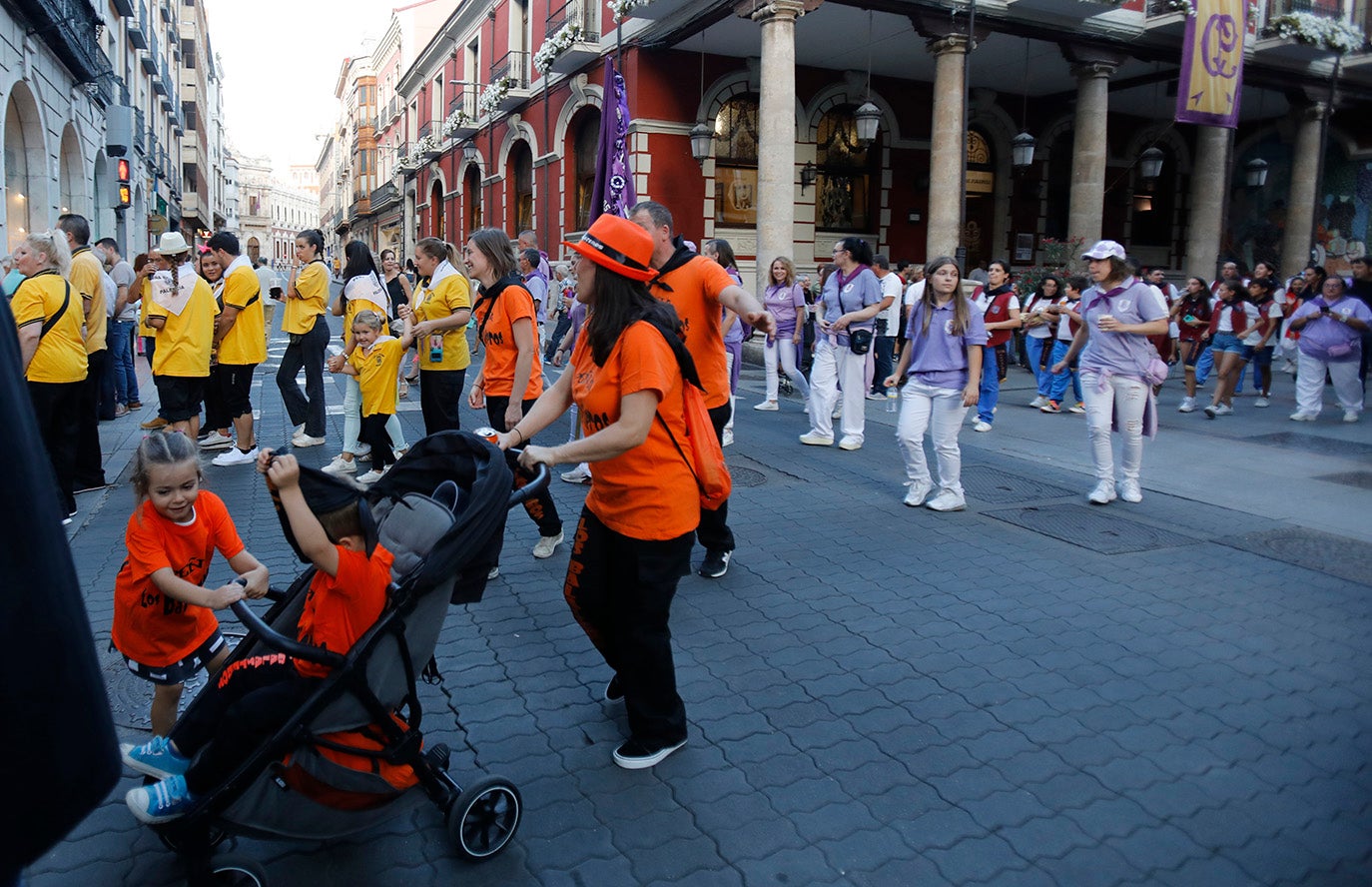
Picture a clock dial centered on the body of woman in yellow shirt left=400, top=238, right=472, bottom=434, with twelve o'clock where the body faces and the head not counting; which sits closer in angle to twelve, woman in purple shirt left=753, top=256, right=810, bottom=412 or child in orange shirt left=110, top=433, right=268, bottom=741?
the child in orange shirt

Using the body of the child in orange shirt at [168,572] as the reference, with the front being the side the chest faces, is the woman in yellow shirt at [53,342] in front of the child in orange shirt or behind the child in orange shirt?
behind

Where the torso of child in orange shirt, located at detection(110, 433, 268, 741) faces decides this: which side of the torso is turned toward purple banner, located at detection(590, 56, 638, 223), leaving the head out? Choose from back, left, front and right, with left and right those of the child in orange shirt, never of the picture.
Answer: left

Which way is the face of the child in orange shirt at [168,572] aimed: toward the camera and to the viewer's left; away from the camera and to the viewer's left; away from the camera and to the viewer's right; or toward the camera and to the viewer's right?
toward the camera and to the viewer's right
